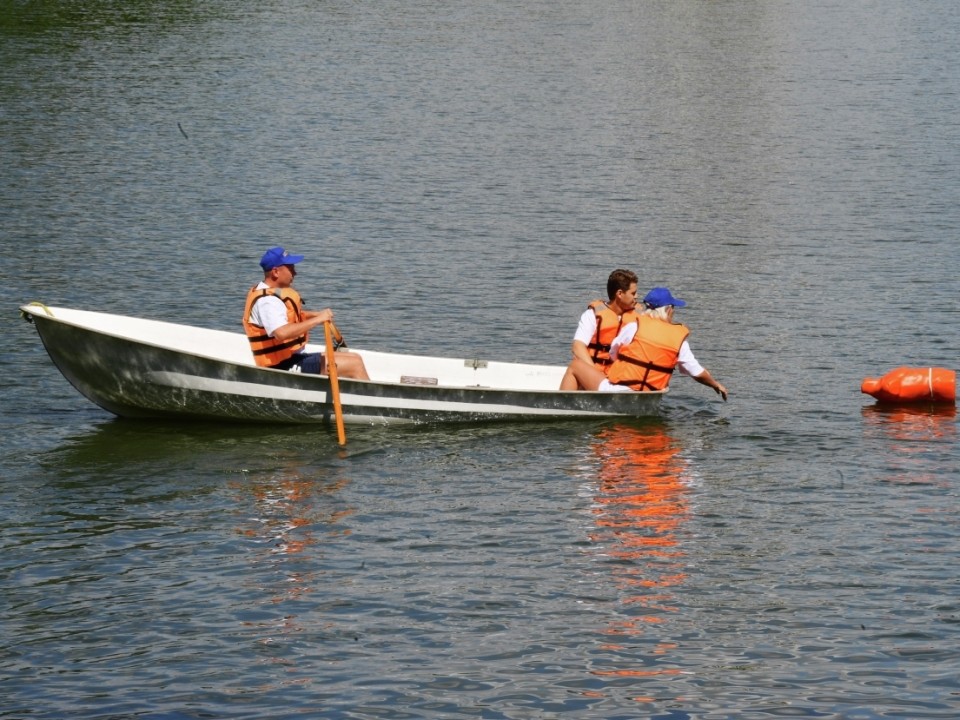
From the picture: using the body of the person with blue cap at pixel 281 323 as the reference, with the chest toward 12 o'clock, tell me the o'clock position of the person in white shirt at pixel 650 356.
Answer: The person in white shirt is roughly at 12 o'clock from the person with blue cap.

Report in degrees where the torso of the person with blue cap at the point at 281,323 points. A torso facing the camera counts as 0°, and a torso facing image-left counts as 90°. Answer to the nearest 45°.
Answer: approximately 270°

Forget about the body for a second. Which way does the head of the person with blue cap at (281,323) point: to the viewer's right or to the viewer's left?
to the viewer's right

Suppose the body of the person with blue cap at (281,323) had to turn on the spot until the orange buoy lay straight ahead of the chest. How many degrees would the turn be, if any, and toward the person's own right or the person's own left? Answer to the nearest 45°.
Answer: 0° — they already face it
